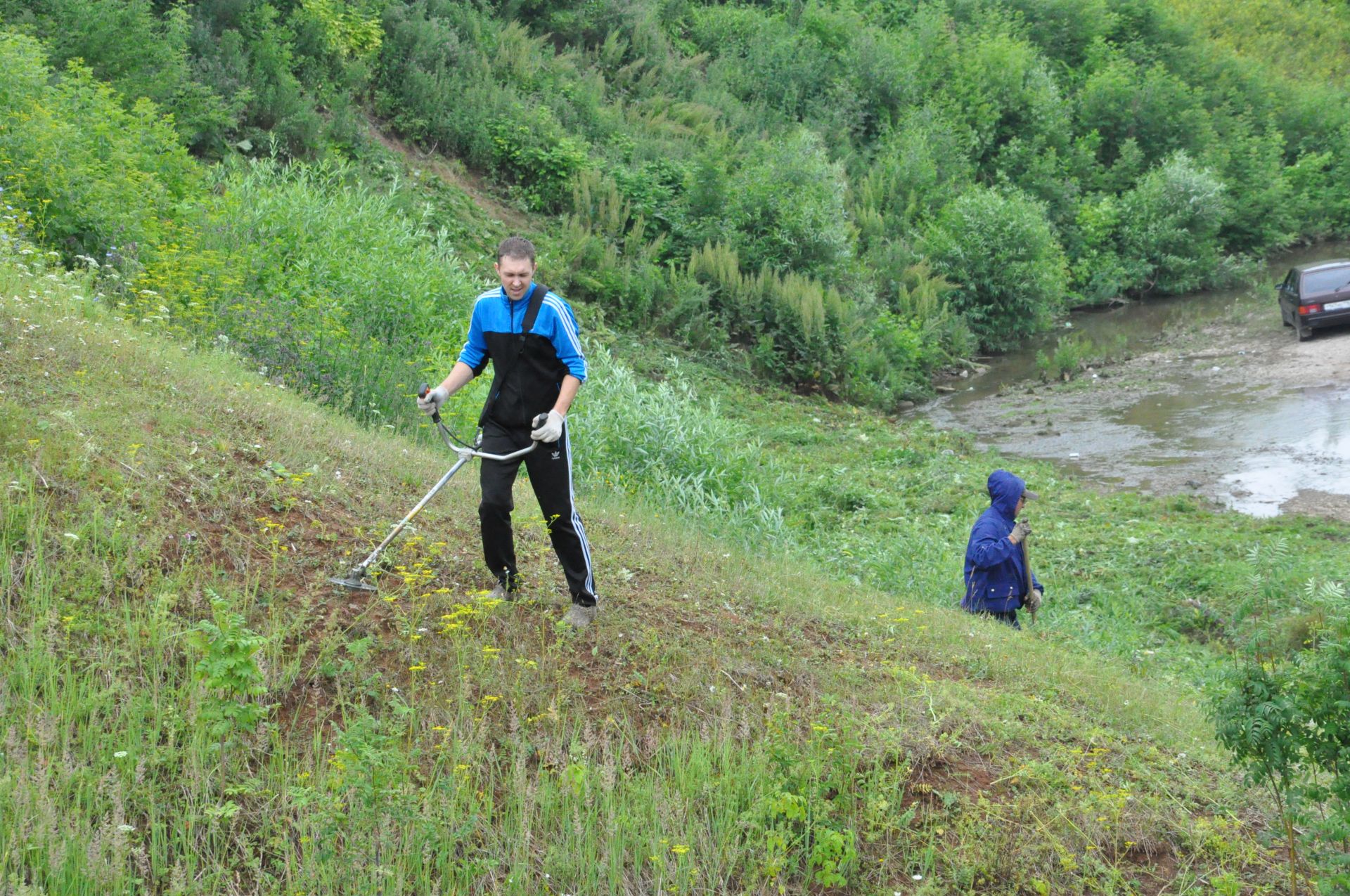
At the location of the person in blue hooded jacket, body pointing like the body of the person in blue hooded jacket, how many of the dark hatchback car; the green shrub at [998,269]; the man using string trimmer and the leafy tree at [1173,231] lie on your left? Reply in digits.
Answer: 3

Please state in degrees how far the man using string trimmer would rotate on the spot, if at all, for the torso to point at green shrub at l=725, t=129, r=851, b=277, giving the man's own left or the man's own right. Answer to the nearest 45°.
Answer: approximately 135° to the man's own right

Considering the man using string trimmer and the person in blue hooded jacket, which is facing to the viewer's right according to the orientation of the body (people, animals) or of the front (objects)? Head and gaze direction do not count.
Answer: the person in blue hooded jacket

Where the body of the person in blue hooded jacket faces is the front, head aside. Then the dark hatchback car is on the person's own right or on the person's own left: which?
on the person's own left

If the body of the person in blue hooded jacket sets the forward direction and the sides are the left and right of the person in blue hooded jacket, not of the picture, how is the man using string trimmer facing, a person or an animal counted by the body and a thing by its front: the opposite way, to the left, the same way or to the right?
to the right

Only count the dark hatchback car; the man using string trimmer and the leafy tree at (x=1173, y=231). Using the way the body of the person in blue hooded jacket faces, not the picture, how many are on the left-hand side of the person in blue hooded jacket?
2

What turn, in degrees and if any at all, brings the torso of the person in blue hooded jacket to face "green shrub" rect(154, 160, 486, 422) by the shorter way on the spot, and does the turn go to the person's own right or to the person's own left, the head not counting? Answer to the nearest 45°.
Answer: approximately 180°

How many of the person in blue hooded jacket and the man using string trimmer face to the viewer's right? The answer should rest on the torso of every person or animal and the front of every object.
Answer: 1

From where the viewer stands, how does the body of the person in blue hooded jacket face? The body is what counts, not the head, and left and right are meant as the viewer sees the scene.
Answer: facing to the right of the viewer

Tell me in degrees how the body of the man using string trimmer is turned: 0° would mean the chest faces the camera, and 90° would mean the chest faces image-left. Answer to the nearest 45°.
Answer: approximately 45°

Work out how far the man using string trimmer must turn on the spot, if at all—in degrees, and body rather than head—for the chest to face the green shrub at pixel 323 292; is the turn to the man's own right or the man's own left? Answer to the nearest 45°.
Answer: approximately 135° to the man's own right

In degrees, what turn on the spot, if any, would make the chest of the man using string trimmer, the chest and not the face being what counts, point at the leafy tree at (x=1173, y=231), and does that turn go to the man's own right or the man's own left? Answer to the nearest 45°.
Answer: approximately 180°

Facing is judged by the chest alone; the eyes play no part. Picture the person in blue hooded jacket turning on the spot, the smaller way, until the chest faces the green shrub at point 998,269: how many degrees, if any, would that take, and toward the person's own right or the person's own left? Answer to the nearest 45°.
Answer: approximately 90° to the person's own left

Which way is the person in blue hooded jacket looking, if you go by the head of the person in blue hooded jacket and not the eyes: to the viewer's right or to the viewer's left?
to the viewer's right

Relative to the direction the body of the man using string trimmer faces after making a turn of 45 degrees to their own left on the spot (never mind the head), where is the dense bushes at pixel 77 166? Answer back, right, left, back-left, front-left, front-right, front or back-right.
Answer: back-right

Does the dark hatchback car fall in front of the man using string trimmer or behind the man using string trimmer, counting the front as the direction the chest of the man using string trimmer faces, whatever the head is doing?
behind
